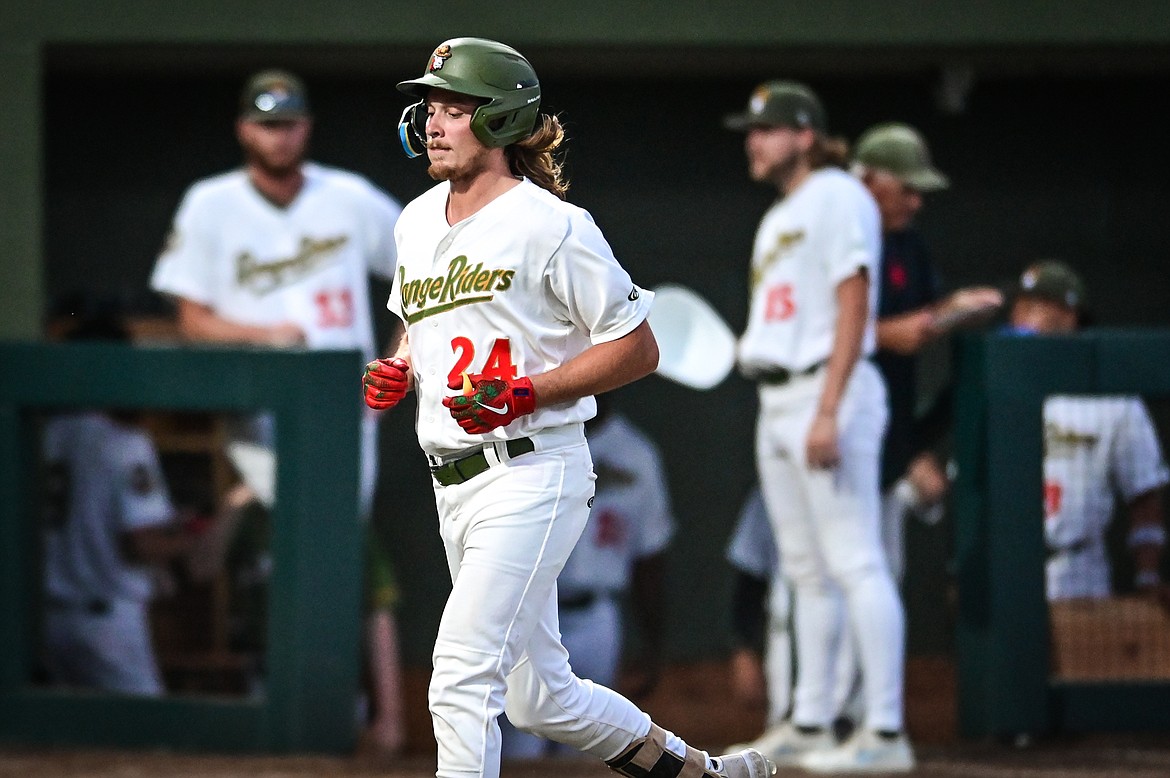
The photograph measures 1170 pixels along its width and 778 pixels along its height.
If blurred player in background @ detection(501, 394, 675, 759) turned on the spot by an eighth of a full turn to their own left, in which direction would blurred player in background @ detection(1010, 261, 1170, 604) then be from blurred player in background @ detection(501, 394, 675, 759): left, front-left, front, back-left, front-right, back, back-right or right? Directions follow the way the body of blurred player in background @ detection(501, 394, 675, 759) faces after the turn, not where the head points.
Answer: front-left

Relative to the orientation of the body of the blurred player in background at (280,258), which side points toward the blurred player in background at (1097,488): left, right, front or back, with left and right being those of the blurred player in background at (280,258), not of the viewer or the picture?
left

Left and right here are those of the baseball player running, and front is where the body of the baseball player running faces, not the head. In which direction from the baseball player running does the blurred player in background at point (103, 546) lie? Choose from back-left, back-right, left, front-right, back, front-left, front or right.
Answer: right

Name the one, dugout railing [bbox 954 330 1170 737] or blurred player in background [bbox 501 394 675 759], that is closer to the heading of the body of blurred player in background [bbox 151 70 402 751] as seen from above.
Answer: the dugout railing

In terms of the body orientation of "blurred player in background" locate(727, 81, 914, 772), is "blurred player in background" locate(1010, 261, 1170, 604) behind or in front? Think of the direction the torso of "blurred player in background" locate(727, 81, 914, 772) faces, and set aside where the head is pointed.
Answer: behind

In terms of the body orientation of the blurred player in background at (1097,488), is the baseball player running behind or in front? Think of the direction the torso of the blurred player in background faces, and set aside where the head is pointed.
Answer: in front

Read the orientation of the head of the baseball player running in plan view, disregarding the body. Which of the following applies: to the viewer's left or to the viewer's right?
to the viewer's left

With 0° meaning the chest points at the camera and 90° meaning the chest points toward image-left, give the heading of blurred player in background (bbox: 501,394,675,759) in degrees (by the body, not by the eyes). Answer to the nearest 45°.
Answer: approximately 45°

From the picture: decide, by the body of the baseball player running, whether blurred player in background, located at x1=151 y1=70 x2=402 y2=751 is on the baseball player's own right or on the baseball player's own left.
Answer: on the baseball player's own right
